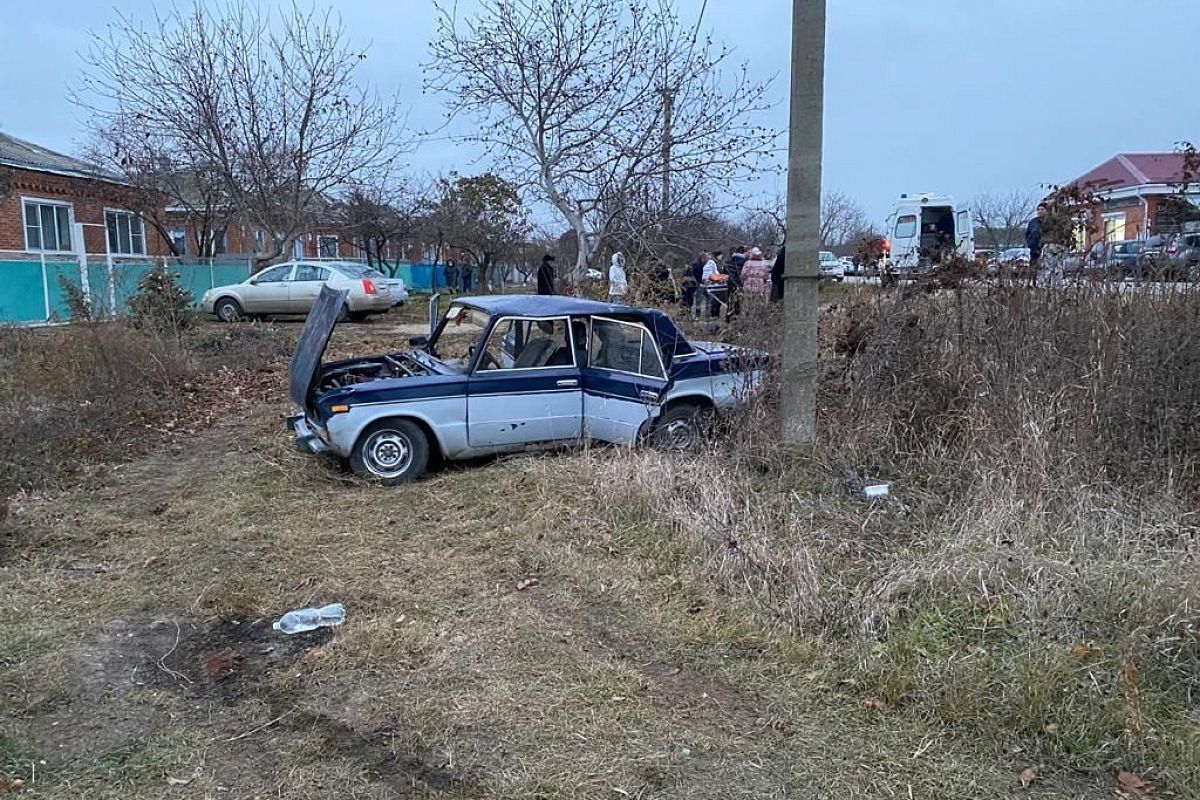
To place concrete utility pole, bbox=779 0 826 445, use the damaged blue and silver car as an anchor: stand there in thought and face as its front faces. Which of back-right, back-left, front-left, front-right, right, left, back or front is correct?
back-left

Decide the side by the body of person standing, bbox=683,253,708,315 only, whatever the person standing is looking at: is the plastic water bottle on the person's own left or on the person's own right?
on the person's own right

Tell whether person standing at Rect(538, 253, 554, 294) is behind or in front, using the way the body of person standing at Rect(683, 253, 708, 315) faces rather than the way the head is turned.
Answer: behind

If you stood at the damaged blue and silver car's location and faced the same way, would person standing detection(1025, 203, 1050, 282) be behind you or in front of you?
behind

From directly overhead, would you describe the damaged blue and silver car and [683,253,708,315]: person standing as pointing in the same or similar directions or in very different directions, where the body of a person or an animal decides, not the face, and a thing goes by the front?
very different directions

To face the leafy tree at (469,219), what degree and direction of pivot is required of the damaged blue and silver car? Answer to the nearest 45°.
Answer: approximately 90° to its right

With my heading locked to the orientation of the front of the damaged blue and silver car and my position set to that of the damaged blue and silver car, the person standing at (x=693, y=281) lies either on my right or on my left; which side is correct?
on my right

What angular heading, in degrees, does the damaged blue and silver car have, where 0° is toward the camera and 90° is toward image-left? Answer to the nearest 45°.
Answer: approximately 90°
